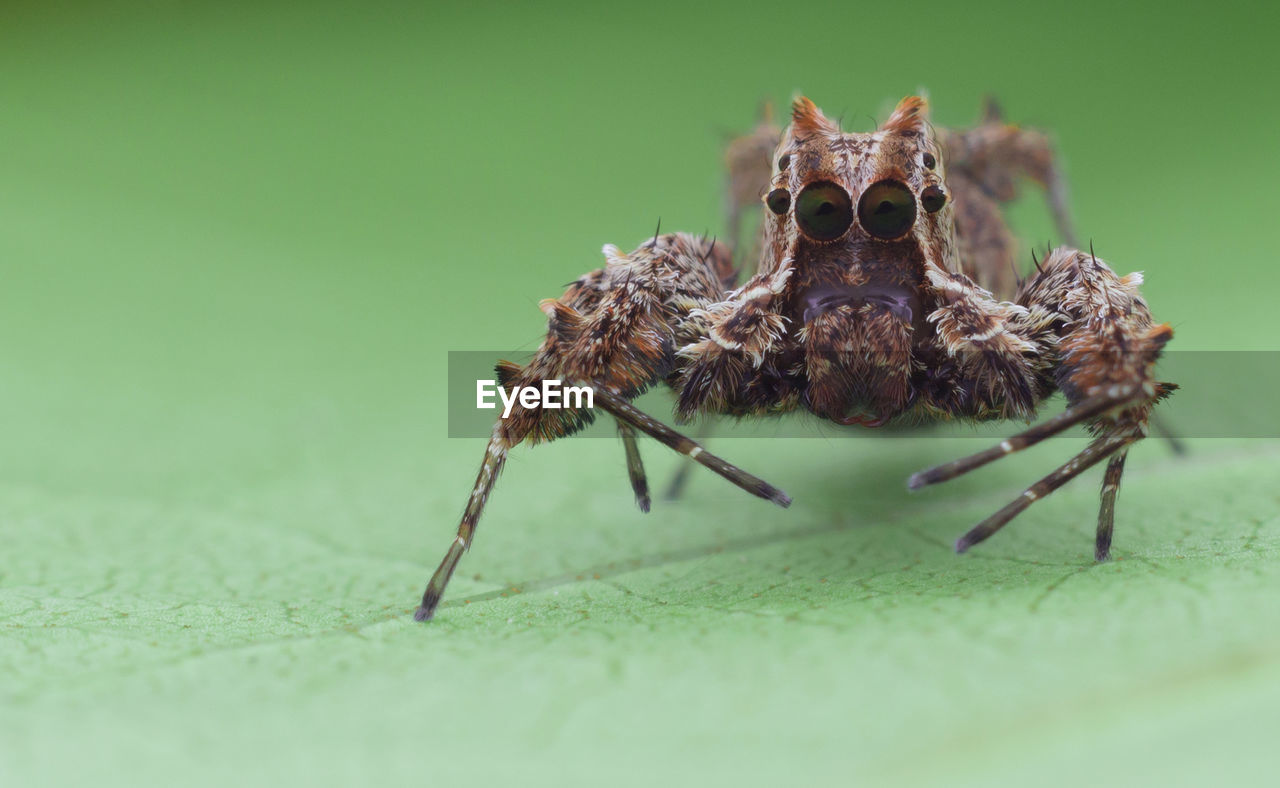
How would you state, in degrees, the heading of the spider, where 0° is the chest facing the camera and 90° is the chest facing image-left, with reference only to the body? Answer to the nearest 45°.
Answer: approximately 0°
